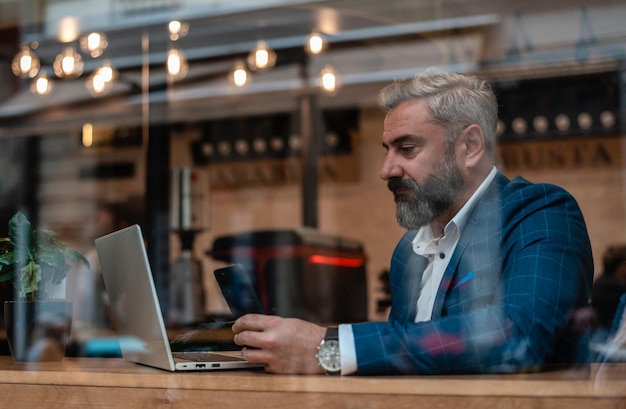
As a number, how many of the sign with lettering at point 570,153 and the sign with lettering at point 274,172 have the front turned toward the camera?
2

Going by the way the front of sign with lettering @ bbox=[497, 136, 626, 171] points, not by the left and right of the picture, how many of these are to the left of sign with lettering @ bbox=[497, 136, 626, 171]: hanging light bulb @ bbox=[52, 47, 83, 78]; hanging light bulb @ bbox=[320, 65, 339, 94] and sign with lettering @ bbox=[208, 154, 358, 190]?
0

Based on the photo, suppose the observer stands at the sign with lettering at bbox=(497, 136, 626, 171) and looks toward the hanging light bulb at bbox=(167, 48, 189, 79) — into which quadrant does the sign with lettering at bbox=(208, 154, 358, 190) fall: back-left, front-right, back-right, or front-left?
front-right

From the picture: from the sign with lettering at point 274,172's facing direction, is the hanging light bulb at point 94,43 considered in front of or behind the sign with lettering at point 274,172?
in front

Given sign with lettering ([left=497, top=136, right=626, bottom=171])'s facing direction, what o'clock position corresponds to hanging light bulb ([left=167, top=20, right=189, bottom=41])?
The hanging light bulb is roughly at 2 o'clock from the sign with lettering.

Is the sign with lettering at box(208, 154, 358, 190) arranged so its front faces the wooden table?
yes

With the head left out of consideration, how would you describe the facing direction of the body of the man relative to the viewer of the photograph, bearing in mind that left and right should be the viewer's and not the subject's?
facing the viewer and to the left of the viewer

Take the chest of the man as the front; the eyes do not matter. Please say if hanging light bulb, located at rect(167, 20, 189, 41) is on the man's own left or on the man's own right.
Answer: on the man's own right

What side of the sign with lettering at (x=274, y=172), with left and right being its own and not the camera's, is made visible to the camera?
front

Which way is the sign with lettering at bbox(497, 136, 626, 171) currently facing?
toward the camera

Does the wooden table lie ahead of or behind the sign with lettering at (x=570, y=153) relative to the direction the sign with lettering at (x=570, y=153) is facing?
ahead

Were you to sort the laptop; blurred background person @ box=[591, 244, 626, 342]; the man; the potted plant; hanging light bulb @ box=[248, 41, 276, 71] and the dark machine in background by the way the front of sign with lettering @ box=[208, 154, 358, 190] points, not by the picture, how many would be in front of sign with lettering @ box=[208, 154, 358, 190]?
6

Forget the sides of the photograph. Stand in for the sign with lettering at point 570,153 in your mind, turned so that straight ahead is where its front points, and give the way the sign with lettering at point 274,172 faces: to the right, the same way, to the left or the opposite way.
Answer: the same way
